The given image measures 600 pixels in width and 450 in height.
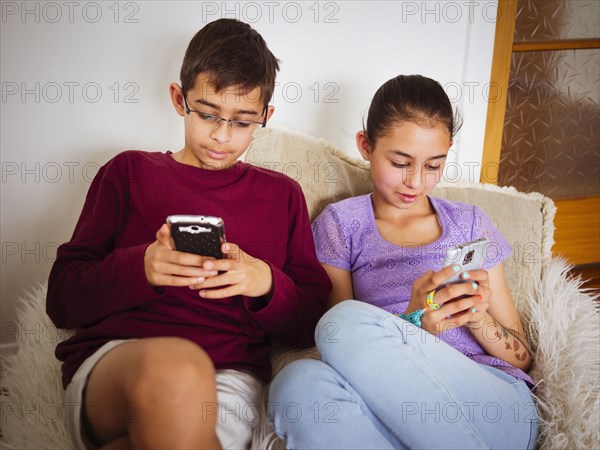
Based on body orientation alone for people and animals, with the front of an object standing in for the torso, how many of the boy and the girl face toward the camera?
2

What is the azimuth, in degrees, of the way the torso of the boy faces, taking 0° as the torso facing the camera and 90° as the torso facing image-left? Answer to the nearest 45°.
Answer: approximately 0°

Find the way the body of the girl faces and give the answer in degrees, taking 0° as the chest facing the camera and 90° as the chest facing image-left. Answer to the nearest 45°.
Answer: approximately 0°
